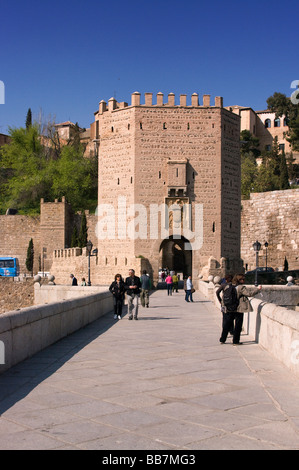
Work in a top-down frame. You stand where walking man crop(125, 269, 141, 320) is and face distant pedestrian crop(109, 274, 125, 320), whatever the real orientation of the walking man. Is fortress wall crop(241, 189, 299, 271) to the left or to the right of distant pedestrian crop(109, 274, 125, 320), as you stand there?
right

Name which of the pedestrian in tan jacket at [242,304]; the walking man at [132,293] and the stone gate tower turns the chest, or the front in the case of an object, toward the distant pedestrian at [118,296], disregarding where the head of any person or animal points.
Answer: the stone gate tower

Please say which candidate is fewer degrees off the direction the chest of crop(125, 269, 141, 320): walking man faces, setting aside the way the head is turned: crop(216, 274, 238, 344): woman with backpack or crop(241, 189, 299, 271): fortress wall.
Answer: the woman with backpack

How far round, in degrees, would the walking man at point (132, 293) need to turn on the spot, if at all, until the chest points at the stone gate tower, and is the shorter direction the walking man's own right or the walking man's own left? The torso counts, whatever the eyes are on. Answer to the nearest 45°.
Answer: approximately 180°

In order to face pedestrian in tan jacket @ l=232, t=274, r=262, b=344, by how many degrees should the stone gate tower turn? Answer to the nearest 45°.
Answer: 0° — it already faces them

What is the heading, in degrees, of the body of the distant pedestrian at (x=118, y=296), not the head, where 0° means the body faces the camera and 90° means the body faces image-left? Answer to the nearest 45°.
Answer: approximately 0°
